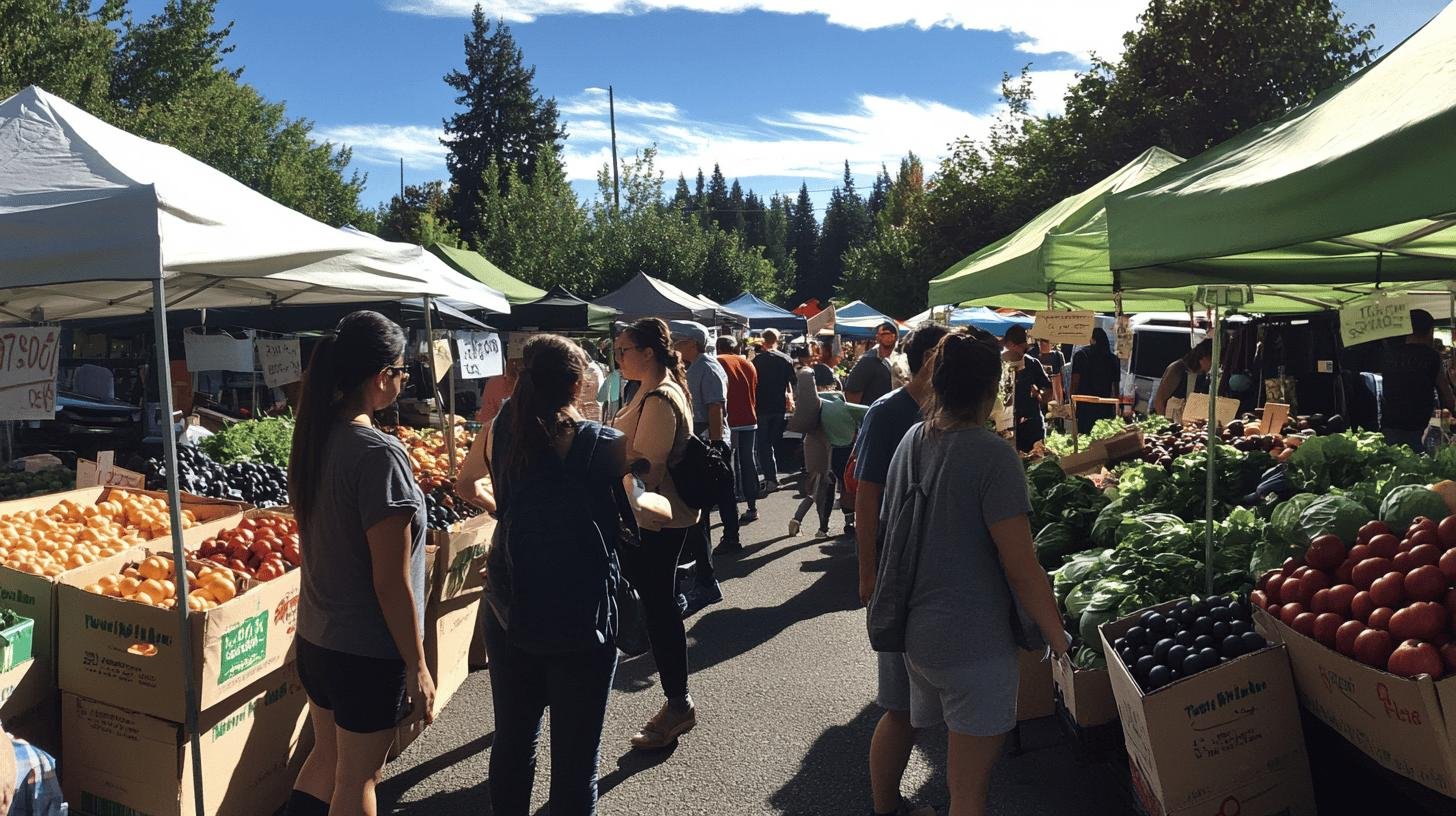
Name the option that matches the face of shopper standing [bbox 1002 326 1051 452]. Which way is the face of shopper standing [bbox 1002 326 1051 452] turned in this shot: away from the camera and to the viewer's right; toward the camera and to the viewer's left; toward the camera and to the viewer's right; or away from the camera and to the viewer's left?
toward the camera and to the viewer's left

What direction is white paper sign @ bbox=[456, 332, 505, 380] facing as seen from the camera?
toward the camera

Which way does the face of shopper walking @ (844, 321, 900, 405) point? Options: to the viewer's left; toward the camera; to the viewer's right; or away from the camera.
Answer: toward the camera

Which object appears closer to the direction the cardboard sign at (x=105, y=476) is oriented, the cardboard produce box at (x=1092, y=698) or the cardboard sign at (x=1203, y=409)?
the cardboard produce box

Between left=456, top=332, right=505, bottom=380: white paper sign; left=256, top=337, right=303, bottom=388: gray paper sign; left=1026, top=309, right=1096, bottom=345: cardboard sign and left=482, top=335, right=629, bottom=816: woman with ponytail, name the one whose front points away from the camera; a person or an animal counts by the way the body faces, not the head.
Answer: the woman with ponytail

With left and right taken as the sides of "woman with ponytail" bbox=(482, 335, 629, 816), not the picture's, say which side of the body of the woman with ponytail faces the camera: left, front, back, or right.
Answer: back

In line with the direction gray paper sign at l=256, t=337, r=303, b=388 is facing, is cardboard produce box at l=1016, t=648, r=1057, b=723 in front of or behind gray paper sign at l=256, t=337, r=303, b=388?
in front

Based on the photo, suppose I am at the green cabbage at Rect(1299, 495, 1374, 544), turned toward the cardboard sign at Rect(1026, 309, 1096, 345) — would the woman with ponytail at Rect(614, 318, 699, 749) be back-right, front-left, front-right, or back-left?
front-left

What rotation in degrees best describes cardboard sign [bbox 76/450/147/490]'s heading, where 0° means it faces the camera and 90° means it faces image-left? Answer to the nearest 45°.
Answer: approximately 0°

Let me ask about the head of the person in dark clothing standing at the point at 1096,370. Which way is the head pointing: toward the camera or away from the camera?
away from the camera

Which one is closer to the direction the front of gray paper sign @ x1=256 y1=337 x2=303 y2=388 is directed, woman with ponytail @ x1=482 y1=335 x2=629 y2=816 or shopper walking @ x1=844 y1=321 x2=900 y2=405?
the woman with ponytail

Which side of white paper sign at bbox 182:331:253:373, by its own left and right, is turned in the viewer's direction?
front

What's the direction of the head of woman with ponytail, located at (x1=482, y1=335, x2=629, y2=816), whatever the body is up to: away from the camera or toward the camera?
away from the camera

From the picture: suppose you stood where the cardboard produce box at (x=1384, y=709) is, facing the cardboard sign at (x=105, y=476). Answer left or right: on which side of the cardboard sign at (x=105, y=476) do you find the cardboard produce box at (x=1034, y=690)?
right

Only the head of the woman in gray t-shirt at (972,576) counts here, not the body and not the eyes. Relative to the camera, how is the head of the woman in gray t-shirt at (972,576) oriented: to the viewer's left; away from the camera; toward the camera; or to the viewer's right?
away from the camera

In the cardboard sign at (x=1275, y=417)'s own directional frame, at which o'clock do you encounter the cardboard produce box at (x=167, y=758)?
The cardboard produce box is roughly at 1 o'clock from the cardboard sign.

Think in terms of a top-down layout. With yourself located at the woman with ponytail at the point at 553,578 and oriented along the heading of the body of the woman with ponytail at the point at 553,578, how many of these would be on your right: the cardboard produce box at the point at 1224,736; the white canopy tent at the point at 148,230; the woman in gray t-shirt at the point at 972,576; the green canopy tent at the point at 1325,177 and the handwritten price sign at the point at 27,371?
3
